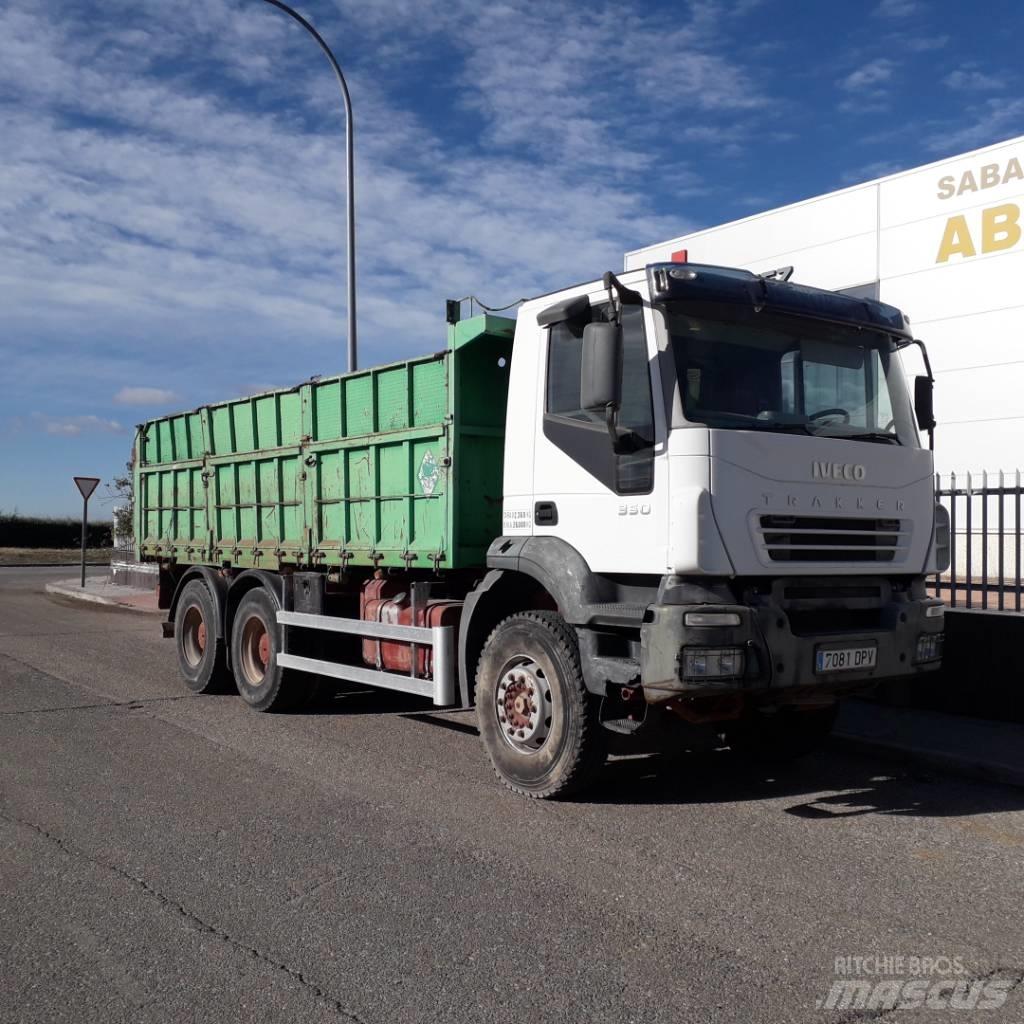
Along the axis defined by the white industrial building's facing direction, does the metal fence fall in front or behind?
in front

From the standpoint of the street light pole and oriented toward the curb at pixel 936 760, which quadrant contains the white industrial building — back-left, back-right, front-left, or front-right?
front-left

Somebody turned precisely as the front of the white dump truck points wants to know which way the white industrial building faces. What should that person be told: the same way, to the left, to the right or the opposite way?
to the right

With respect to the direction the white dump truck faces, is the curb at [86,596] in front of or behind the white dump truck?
behind

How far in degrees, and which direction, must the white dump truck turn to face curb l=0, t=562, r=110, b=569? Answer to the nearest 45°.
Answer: approximately 180°

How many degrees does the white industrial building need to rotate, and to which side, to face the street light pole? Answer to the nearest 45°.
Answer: approximately 45° to its right

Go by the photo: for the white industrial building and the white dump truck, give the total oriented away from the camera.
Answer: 0

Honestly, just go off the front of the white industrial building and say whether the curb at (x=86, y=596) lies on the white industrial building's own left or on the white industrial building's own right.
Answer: on the white industrial building's own right

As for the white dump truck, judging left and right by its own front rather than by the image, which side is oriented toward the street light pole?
back

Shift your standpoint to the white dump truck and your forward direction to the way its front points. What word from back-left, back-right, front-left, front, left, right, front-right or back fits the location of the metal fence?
left

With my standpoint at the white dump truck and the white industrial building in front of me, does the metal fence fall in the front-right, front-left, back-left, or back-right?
front-right

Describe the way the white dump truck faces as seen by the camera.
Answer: facing the viewer and to the right of the viewer

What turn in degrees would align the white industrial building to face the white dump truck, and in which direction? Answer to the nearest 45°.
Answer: approximately 45° to its left

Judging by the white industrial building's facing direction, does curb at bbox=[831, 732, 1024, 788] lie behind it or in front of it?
in front

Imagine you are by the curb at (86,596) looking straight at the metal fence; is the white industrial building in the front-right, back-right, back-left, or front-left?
front-left
